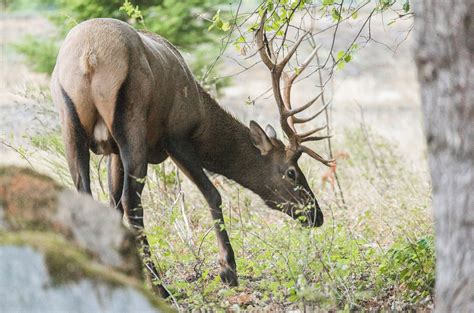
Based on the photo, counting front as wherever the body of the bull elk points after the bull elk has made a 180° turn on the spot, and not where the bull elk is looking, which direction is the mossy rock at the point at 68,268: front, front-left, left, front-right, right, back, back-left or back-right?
front-left

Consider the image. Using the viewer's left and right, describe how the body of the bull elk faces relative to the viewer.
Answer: facing away from the viewer and to the right of the viewer

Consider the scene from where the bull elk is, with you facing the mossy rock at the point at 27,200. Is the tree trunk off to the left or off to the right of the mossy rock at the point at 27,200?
left

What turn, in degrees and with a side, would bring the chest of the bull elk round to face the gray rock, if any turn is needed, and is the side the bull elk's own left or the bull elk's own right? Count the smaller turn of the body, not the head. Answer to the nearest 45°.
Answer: approximately 135° to the bull elk's own right

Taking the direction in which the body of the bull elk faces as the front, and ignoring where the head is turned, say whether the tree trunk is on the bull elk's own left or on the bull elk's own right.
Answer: on the bull elk's own right
